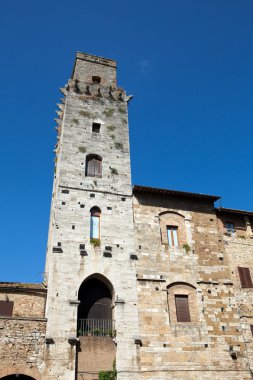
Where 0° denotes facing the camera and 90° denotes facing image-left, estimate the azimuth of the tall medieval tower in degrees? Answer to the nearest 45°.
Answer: approximately 0°

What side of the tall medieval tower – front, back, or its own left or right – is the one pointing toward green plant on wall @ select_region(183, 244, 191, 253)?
left
